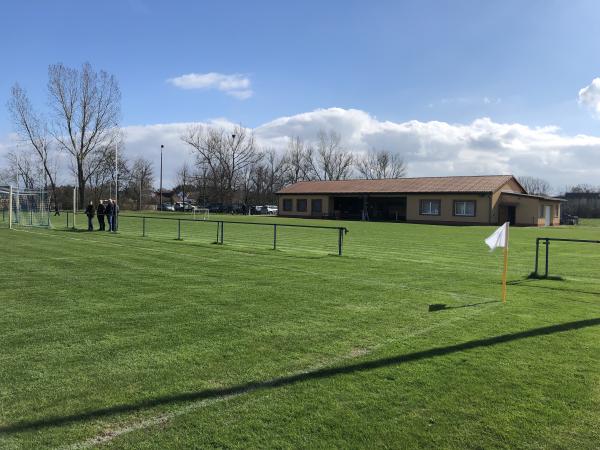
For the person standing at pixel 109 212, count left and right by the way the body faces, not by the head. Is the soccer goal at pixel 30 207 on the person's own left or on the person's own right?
on the person's own right
